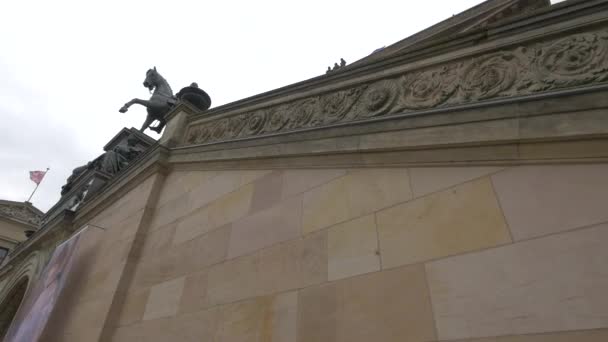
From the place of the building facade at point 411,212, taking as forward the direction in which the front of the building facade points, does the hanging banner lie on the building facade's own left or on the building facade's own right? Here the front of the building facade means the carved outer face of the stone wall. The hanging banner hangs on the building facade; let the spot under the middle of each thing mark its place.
on the building facade's own right

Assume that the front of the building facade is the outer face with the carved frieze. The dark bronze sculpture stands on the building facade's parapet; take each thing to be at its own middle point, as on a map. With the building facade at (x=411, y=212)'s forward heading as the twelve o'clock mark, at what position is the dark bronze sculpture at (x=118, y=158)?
The dark bronze sculpture is roughly at 3 o'clock from the building facade.

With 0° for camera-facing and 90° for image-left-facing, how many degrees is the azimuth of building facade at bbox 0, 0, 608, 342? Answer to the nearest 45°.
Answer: approximately 45°

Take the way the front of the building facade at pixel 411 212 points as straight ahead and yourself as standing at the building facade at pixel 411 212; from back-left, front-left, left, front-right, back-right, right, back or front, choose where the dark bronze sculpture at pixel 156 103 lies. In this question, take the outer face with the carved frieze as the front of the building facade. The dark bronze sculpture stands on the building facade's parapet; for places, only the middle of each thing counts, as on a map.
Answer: right
